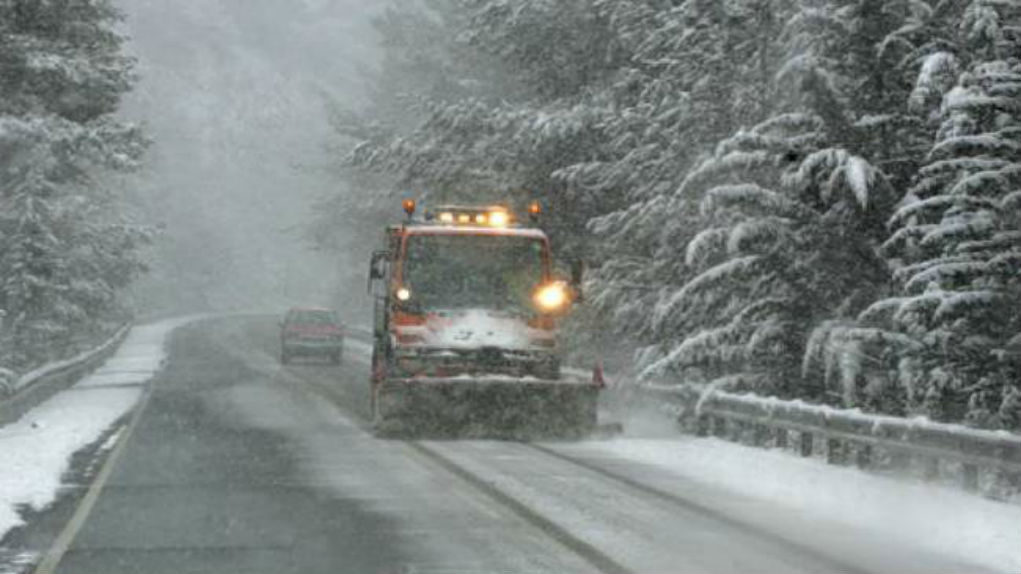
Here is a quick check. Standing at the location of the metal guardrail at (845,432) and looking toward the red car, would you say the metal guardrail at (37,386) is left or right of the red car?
left

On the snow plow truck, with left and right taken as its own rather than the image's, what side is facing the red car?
back

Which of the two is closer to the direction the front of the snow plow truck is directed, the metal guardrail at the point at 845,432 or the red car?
the metal guardrail

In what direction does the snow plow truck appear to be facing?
toward the camera

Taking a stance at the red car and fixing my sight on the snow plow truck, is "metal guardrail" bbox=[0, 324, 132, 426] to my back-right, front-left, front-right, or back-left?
front-right

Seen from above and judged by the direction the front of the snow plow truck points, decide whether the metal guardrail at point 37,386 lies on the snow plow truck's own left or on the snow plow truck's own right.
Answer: on the snow plow truck's own right
